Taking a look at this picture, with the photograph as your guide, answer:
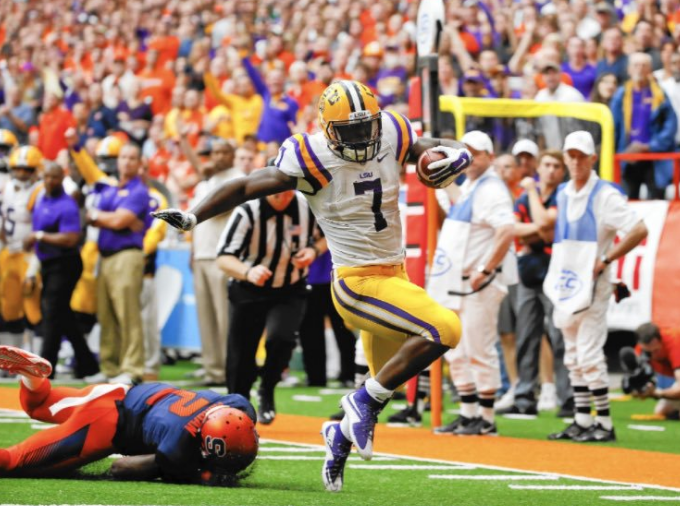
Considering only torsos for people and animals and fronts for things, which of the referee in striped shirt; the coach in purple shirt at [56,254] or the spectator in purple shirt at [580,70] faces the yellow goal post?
the spectator in purple shirt at [580,70]

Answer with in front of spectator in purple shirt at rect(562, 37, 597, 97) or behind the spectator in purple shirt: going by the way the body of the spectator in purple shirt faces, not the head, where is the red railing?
in front

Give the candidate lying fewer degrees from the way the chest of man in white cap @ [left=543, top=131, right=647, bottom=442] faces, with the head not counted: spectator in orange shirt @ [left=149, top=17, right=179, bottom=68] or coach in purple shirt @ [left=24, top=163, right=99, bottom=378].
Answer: the coach in purple shirt

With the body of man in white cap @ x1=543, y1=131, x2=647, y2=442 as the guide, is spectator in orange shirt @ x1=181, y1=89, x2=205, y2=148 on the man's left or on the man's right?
on the man's right

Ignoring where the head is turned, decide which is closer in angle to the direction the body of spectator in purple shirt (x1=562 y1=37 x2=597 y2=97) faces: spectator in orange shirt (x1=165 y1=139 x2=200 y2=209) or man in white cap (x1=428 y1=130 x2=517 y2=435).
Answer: the man in white cap

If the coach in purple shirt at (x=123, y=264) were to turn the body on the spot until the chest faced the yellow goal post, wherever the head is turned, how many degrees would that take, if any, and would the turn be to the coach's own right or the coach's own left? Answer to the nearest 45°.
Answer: approximately 90° to the coach's own left

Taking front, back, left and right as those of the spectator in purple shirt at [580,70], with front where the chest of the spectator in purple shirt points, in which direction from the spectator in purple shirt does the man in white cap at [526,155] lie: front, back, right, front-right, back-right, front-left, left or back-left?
front

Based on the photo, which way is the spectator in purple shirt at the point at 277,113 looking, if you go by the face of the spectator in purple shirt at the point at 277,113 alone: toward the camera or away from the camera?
toward the camera

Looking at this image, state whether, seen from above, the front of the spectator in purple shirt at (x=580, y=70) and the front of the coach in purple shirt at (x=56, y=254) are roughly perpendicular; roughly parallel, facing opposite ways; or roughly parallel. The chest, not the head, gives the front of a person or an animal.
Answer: roughly parallel

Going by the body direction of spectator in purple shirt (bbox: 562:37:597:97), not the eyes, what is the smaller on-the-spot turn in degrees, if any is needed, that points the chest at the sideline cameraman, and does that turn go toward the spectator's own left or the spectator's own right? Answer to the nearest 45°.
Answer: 0° — they already face them

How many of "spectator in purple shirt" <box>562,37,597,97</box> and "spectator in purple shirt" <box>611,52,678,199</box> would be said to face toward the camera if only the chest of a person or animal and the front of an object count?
2

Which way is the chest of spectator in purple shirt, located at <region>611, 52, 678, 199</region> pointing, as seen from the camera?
toward the camera
